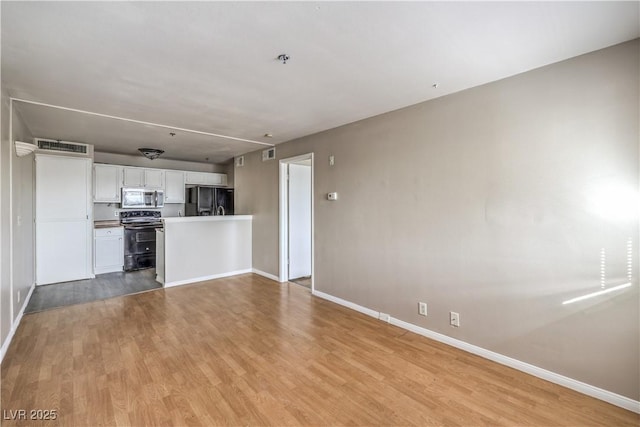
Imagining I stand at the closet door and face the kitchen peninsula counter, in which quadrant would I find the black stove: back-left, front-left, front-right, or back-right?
front-left

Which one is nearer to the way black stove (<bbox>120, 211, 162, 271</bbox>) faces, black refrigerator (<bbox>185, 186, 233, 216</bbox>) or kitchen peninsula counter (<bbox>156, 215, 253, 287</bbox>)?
the kitchen peninsula counter

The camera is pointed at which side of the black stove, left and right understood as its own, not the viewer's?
front

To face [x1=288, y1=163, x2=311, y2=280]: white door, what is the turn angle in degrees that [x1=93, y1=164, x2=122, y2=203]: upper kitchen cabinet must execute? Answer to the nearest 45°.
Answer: approximately 45° to its left

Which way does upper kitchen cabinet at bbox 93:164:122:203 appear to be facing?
toward the camera

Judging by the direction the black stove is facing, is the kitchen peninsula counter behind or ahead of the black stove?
ahead

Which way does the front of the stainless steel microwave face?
toward the camera

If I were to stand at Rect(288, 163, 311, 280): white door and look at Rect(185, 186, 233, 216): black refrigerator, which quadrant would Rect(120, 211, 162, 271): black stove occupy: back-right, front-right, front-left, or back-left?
front-left

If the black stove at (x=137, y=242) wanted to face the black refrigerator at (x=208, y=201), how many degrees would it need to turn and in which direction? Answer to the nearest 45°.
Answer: approximately 90° to its left

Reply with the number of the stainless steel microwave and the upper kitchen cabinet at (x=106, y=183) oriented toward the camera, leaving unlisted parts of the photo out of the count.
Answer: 2

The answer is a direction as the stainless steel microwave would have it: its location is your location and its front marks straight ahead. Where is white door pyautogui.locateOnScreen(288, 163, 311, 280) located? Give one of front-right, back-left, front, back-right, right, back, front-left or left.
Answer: front-left

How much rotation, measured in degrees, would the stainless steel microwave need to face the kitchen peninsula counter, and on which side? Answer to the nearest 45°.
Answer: approximately 45° to its left

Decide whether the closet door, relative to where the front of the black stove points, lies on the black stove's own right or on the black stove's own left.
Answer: on the black stove's own right
